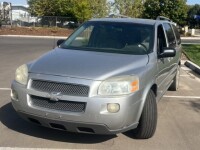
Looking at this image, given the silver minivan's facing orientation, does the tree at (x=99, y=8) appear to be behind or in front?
behind

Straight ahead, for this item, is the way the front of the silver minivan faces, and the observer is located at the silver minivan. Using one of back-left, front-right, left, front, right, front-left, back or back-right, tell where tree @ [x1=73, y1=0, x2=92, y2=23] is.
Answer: back-right

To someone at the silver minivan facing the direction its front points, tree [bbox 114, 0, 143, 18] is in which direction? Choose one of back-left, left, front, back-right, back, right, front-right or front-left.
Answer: back-right

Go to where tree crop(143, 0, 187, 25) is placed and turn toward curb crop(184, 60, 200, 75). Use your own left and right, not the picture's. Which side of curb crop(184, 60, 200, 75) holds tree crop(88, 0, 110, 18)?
right

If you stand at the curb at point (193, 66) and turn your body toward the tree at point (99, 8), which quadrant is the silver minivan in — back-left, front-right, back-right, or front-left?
back-left

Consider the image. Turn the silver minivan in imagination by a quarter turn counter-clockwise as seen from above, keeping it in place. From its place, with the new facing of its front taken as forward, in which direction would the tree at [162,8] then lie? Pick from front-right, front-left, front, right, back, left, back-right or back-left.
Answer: back-left

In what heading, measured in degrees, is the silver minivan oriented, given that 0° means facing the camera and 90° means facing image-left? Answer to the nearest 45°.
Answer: approximately 45°
